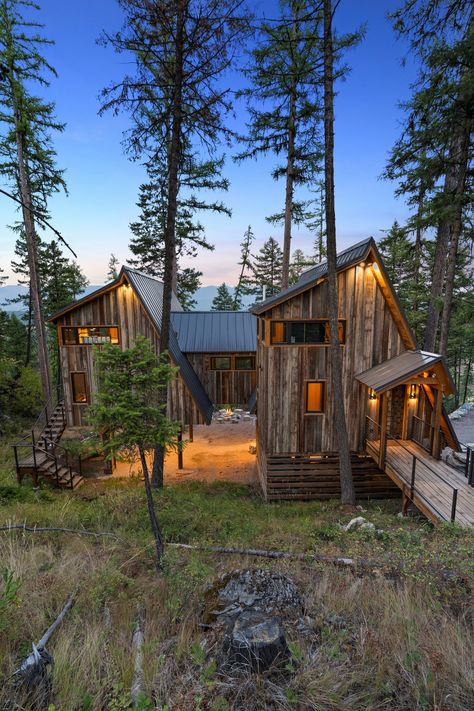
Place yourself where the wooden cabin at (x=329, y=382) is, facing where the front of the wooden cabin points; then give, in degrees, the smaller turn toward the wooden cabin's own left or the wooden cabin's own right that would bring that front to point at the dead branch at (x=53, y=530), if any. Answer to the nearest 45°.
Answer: approximately 90° to the wooden cabin's own right

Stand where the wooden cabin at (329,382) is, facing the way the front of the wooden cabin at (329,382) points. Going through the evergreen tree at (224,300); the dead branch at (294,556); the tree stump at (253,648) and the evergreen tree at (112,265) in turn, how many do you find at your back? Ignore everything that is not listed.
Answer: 2

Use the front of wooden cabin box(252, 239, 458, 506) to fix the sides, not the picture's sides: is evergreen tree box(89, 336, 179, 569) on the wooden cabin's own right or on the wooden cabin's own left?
on the wooden cabin's own right

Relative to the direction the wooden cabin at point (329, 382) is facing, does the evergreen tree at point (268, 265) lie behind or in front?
behind

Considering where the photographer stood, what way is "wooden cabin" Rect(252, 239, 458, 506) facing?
facing the viewer and to the right of the viewer

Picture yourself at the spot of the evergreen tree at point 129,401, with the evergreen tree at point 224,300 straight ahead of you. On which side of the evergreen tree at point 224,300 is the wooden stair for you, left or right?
left

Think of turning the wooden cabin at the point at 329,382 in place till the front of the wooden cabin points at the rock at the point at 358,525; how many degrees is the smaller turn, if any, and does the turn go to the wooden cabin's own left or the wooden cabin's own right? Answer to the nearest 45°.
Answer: approximately 45° to the wooden cabin's own right

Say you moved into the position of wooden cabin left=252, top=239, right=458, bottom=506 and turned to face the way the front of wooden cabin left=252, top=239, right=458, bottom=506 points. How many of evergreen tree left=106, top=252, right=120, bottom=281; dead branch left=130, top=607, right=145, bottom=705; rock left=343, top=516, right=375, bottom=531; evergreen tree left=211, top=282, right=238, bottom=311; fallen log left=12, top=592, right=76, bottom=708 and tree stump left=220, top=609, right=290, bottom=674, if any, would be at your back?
2

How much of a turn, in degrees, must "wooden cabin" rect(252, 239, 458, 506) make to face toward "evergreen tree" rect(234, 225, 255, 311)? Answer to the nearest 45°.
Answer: approximately 180°

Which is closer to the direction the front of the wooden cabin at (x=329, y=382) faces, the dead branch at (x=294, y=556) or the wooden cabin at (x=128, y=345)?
the dead branch

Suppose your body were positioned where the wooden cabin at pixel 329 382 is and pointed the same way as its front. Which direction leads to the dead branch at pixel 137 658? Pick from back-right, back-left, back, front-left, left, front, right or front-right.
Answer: front-right
